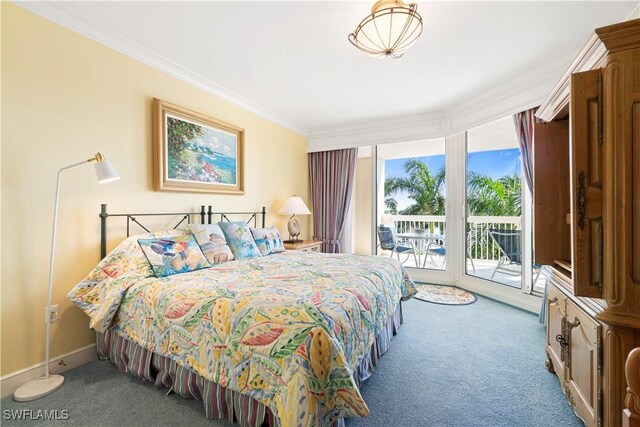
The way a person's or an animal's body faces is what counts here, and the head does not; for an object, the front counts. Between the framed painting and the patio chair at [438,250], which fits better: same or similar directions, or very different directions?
very different directions

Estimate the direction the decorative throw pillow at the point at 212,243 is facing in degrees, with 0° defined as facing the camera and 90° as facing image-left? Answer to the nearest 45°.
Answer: approximately 315°

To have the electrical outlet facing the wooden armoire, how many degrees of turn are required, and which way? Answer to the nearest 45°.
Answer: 0° — it already faces it

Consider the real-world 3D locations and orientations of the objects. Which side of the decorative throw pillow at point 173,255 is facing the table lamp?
left

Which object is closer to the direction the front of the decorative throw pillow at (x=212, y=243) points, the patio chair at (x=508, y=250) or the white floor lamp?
the patio chair

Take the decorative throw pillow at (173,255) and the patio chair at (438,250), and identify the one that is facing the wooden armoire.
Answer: the decorative throw pillow
